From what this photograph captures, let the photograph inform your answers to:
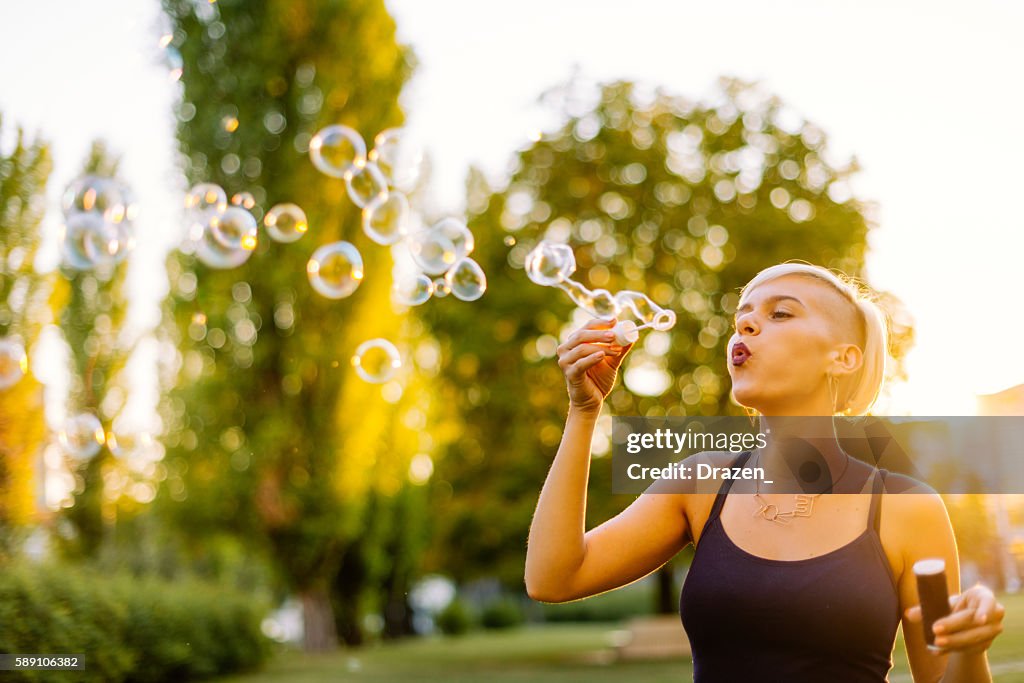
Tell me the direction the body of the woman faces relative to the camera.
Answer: toward the camera

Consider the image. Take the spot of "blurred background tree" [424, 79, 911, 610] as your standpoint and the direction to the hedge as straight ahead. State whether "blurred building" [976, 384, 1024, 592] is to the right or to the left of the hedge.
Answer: left

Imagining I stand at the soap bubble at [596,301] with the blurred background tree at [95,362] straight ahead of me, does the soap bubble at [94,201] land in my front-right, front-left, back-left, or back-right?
front-left

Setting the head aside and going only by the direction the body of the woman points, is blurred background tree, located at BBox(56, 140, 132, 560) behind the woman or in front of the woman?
behind

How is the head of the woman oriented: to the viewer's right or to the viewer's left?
to the viewer's left

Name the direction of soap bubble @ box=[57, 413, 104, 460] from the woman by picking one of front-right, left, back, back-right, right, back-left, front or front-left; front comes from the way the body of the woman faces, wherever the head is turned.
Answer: back-right

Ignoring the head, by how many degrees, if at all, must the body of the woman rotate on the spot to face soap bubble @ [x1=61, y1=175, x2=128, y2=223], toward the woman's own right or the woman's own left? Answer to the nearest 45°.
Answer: approximately 135° to the woman's own right
